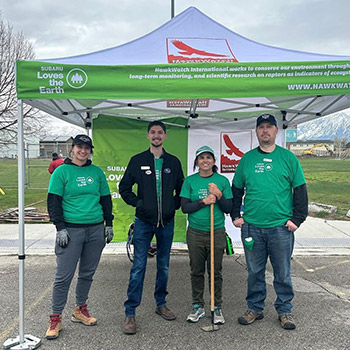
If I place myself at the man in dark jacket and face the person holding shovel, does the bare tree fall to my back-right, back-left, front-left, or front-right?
back-left

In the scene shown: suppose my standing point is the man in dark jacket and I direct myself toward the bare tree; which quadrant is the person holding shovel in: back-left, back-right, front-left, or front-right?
back-right

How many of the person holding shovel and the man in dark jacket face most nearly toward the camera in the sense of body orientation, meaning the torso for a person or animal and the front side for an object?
2

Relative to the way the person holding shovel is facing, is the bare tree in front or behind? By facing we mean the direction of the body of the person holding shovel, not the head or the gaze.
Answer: behind

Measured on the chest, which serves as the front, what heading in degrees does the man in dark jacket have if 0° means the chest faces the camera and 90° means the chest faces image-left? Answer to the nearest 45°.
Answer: approximately 0°

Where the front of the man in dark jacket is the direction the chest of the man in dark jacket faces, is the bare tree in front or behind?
behind
